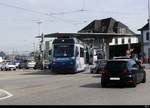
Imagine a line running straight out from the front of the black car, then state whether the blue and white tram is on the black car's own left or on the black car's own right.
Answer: on the black car's own left

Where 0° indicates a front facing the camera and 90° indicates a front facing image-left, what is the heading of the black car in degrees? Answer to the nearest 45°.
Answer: approximately 225°
